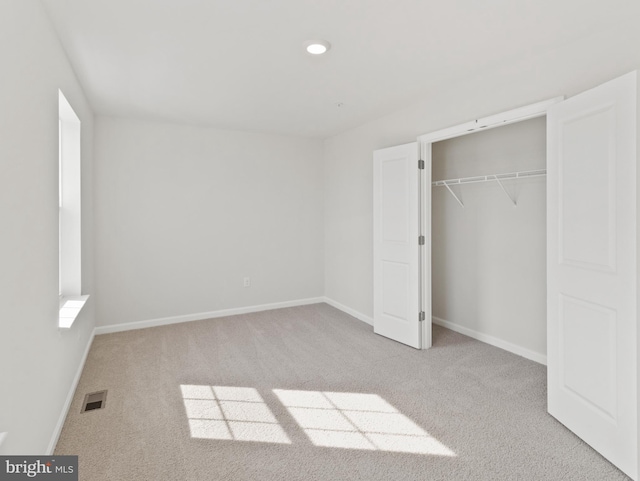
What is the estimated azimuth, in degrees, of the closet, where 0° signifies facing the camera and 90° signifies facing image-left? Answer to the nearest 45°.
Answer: approximately 45°
